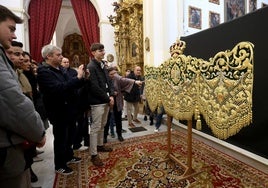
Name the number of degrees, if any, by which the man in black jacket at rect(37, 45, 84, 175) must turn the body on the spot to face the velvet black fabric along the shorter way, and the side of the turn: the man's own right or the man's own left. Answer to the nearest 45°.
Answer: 0° — they already face it

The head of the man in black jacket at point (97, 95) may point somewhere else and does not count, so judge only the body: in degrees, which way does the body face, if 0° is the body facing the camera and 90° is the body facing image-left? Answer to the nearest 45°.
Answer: approximately 315°

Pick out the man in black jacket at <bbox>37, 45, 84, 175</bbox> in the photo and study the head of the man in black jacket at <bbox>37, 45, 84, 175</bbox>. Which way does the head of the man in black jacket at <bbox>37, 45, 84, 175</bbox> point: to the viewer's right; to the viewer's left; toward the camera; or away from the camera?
to the viewer's right

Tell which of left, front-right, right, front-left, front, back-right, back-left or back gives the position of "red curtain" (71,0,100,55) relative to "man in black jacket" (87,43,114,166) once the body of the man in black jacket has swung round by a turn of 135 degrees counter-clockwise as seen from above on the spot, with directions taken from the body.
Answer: front

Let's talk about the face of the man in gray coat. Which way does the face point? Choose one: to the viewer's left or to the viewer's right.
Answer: to the viewer's right

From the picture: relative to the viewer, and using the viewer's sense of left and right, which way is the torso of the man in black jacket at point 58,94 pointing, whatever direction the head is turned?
facing to the right of the viewer

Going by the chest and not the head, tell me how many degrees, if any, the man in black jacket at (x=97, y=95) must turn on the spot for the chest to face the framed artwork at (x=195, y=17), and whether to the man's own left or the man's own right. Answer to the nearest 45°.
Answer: approximately 90° to the man's own left

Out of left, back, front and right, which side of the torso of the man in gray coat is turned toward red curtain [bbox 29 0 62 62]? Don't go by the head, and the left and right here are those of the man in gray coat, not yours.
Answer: left

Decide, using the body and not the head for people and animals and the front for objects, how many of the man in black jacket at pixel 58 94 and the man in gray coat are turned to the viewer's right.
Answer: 2

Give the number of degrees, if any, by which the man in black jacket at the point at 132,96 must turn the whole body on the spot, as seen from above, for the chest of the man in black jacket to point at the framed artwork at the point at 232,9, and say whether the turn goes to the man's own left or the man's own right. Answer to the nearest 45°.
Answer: approximately 90° to the man's own left

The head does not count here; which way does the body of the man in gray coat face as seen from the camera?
to the viewer's right

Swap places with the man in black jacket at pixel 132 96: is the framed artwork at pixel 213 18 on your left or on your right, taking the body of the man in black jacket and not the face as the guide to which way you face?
on your left

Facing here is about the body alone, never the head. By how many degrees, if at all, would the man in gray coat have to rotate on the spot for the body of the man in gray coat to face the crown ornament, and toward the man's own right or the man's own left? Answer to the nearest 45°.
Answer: approximately 45° to the man's own left
